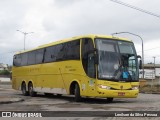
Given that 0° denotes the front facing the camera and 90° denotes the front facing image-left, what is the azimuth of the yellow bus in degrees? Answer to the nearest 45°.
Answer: approximately 315°
